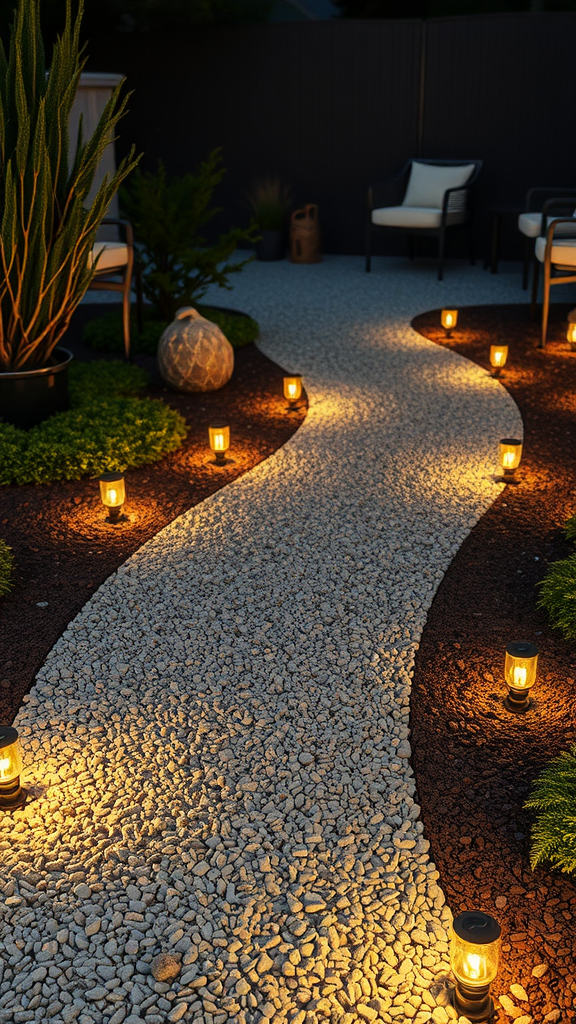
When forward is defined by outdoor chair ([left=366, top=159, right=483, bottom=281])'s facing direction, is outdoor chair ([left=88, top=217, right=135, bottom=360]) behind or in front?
in front

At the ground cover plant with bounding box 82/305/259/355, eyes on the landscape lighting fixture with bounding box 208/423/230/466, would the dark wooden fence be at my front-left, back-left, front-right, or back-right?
back-left

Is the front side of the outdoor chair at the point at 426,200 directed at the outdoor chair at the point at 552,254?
no

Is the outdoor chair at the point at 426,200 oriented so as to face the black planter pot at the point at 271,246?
no

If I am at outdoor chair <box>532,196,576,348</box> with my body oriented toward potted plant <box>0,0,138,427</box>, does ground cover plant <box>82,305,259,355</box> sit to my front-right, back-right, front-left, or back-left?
front-right

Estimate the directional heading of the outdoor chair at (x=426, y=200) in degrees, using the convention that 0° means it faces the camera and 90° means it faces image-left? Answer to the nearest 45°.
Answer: approximately 45°

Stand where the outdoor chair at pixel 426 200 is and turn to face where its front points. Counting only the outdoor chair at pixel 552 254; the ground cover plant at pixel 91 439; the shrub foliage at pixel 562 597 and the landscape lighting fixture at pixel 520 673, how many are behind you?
0

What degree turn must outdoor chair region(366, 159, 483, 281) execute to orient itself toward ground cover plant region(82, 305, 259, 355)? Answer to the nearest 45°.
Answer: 0° — it already faces it

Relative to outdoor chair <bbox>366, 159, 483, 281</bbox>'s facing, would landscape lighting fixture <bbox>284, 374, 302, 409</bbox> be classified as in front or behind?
in front

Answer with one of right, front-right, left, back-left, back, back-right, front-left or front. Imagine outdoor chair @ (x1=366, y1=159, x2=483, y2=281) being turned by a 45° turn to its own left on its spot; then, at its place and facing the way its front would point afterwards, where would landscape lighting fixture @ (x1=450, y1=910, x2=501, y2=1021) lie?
front

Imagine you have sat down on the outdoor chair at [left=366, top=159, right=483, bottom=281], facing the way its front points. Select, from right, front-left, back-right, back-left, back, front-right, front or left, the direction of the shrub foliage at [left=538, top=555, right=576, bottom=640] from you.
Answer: front-left
